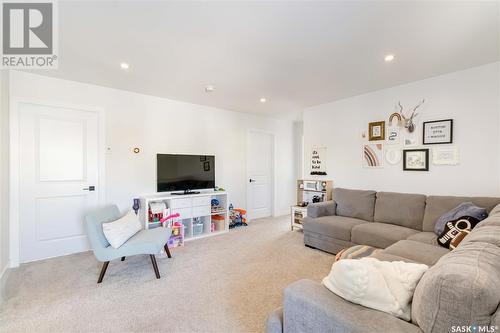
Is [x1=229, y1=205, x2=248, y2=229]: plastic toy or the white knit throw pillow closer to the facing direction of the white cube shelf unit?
the white knit throw pillow

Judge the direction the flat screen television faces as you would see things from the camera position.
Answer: facing the viewer and to the right of the viewer

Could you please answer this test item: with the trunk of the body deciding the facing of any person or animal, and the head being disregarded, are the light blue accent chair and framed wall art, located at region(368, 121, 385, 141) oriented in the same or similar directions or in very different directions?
very different directions

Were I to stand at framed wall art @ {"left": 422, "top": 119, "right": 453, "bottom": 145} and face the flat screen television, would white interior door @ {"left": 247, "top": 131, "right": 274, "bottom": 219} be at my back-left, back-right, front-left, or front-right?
front-right

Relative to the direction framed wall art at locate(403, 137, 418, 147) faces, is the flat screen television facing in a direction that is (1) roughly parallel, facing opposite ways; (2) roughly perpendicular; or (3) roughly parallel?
roughly perpendicular

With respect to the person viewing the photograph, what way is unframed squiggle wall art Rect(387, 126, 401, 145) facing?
facing the viewer

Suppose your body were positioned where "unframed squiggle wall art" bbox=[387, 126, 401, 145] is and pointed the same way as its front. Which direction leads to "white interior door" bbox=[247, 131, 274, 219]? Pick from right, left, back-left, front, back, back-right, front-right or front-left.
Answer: right

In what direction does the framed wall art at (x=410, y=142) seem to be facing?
toward the camera

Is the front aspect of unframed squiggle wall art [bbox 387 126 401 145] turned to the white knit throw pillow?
yes

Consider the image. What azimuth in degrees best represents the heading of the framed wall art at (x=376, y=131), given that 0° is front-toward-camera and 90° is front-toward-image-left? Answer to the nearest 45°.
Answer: approximately 45°
